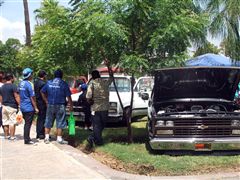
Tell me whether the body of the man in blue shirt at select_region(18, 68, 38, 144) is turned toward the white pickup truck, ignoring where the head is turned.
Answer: yes

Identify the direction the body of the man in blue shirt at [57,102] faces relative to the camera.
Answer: away from the camera

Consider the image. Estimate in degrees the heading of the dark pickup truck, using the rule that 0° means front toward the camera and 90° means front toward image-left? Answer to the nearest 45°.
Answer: approximately 0°

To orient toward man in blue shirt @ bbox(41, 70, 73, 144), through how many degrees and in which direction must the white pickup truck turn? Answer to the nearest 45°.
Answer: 0° — it already faces them

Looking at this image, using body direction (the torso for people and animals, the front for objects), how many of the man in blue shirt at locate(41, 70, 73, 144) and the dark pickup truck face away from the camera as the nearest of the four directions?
1

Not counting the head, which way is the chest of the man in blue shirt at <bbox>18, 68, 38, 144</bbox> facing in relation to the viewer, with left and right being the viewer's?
facing away from the viewer and to the right of the viewer

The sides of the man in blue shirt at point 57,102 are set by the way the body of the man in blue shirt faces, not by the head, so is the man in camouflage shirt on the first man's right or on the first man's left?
on the first man's right

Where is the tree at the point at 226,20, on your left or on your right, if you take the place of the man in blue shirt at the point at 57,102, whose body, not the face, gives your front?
on your right

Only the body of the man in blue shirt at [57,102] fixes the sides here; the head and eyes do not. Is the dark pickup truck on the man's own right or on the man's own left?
on the man's own right
